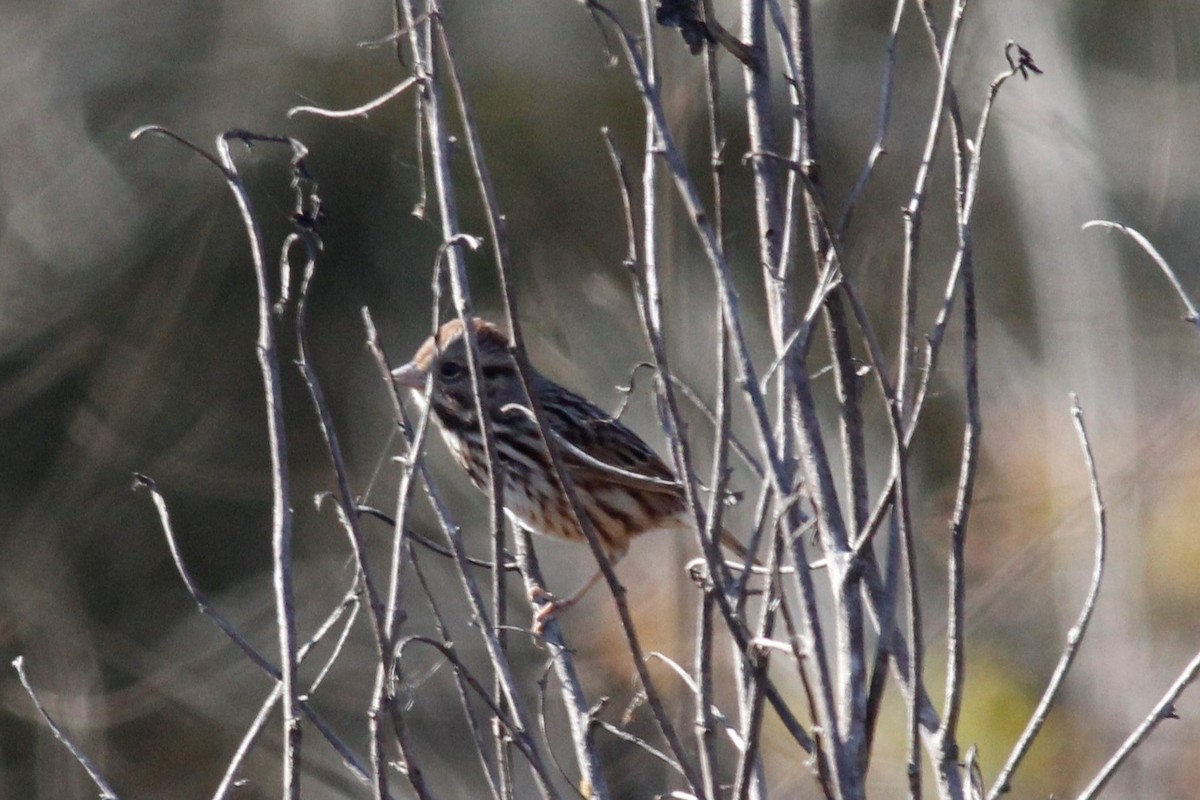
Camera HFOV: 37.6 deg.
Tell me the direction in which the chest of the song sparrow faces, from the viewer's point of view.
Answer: to the viewer's left
